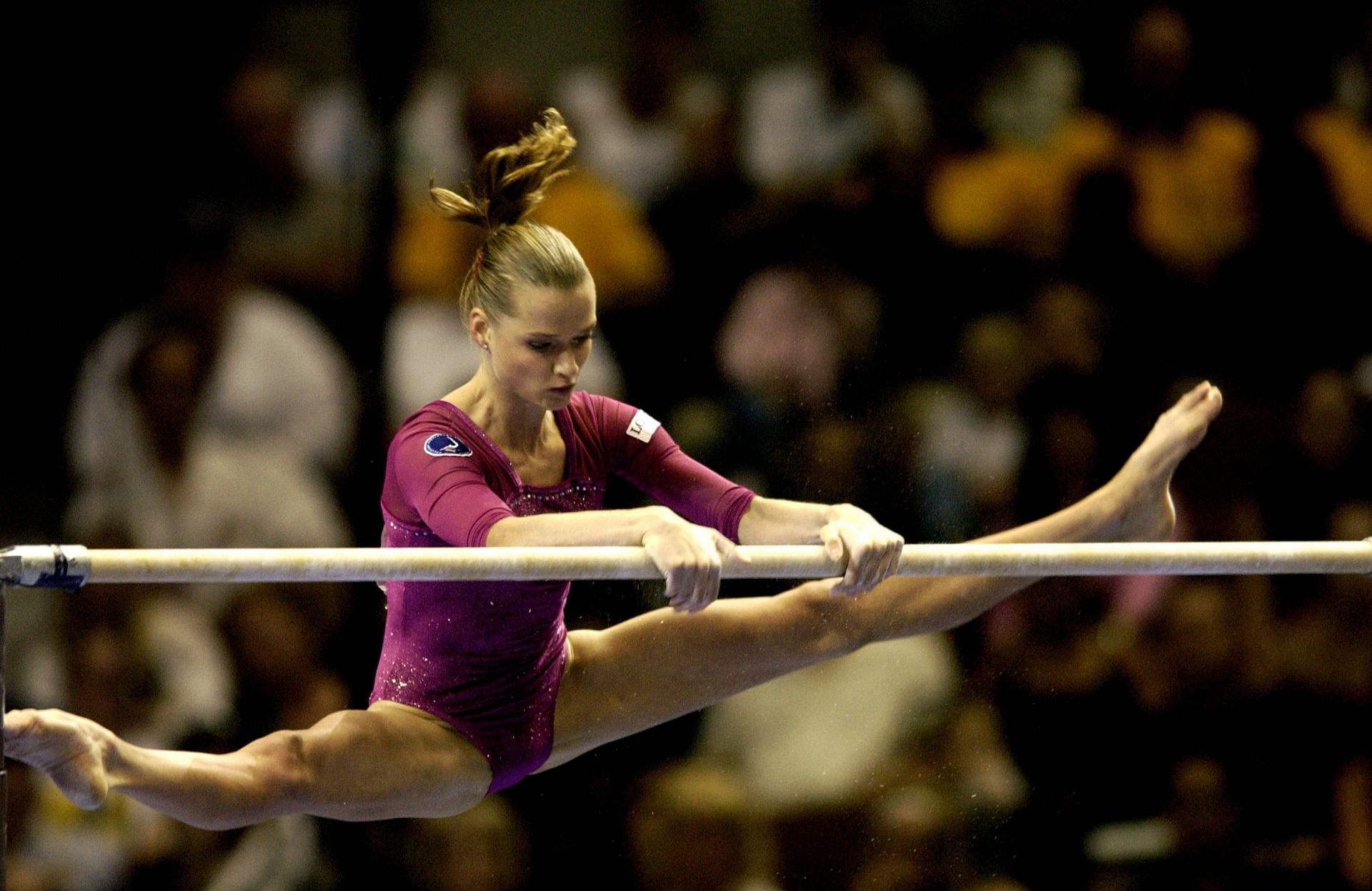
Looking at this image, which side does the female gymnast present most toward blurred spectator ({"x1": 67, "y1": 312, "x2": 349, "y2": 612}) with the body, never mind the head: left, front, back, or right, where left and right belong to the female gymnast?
back

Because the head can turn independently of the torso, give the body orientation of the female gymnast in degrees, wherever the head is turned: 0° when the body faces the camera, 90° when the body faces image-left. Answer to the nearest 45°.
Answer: approximately 315°

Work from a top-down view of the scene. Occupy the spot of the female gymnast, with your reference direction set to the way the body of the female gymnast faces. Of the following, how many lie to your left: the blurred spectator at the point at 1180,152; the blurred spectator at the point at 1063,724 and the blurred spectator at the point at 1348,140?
3

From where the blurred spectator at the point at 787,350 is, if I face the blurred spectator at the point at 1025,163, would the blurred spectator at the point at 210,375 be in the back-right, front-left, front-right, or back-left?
back-left

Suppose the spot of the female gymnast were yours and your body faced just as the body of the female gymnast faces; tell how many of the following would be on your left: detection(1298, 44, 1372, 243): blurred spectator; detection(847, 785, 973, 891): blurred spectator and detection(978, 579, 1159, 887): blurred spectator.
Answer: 3

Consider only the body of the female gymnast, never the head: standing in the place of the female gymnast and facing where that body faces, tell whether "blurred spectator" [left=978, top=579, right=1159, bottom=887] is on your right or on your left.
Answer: on your left

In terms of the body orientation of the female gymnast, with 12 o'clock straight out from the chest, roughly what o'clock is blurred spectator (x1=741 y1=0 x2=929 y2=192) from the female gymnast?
The blurred spectator is roughly at 8 o'clock from the female gymnast.

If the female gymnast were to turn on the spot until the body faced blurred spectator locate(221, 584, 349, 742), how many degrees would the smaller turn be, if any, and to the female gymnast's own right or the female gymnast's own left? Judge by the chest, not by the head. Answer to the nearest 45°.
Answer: approximately 180°
